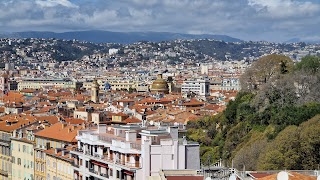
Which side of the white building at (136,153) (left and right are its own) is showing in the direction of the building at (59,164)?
right

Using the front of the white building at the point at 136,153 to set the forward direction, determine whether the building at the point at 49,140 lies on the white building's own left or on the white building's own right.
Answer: on the white building's own right

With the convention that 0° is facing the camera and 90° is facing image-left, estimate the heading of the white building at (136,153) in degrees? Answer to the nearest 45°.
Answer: approximately 45°

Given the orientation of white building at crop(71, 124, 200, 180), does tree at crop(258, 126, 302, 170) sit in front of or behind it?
behind

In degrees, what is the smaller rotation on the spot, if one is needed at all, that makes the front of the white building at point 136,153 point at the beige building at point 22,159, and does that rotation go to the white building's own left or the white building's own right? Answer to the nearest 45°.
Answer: approximately 90° to the white building's own right
